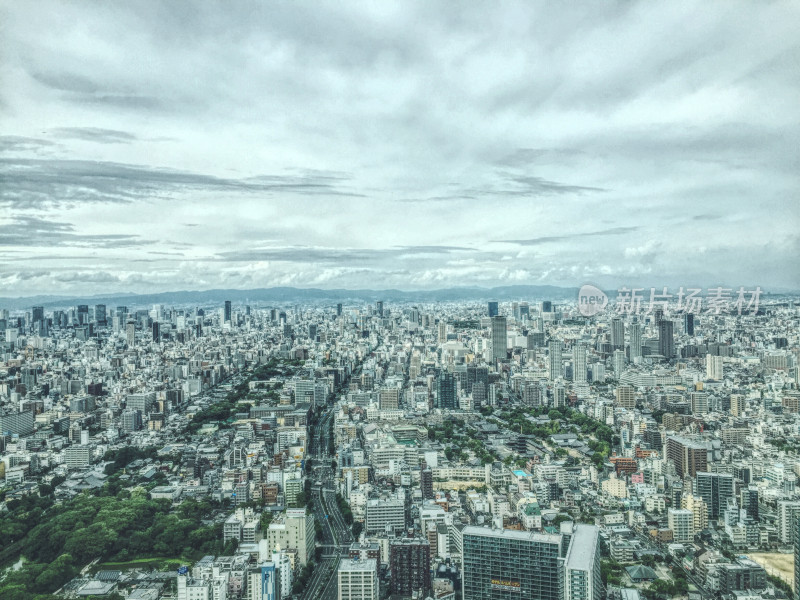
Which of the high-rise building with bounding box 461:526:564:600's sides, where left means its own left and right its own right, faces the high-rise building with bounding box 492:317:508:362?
back

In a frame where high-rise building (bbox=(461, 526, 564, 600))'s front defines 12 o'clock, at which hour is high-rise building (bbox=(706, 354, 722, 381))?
high-rise building (bbox=(706, 354, 722, 381)) is roughly at 7 o'clock from high-rise building (bbox=(461, 526, 564, 600)).

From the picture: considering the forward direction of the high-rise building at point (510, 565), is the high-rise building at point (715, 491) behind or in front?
behind

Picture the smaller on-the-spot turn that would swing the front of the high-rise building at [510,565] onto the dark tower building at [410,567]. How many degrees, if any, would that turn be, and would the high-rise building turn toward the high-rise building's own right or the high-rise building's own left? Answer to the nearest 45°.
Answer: approximately 135° to the high-rise building's own right

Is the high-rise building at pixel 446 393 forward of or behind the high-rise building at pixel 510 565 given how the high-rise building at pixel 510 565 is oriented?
behind

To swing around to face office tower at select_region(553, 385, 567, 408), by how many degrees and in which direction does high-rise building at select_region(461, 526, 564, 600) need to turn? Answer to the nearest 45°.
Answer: approximately 180°

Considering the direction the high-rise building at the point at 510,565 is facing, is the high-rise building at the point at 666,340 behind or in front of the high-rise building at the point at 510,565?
behind

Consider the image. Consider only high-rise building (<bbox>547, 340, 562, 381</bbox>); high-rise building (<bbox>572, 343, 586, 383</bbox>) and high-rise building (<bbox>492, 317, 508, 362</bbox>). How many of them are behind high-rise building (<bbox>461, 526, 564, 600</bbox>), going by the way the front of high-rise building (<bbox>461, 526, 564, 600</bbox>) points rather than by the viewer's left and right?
3

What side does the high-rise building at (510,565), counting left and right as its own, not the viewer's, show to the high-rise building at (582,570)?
left

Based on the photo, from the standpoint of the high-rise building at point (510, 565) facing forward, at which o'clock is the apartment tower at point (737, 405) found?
The apartment tower is roughly at 7 o'clock from the high-rise building.

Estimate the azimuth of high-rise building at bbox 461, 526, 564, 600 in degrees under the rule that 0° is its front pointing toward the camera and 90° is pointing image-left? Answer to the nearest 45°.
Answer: approximately 0°

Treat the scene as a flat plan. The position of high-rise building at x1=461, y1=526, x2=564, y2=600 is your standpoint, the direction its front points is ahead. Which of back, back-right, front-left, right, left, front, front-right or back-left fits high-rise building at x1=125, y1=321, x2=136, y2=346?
back-right

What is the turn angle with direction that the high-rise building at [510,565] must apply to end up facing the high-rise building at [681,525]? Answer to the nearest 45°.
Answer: approximately 135° to its left

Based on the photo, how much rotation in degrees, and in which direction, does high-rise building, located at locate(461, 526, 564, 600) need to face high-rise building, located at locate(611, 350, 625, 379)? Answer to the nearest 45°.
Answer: approximately 180°

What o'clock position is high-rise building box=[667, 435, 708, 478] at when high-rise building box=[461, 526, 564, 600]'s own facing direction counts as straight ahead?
high-rise building box=[667, 435, 708, 478] is roughly at 7 o'clock from high-rise building box=[461, 526, 564, 600].
